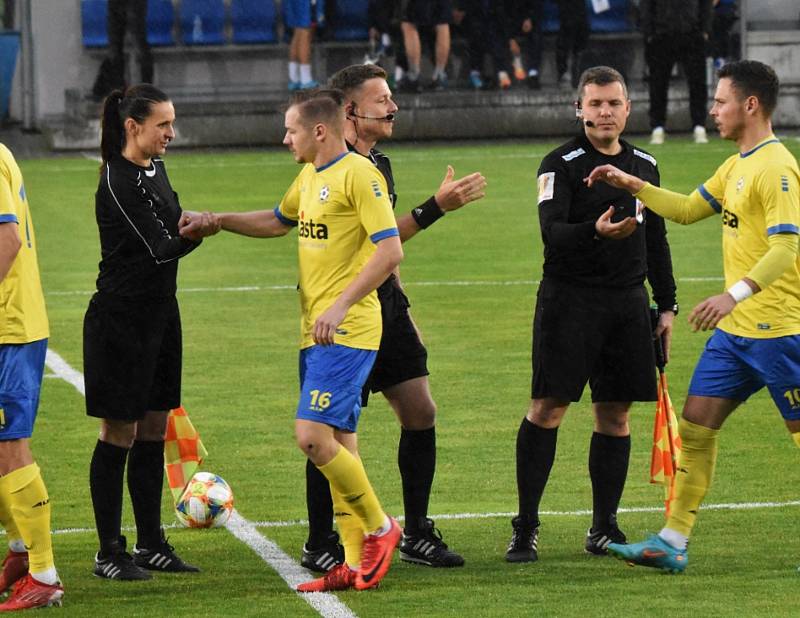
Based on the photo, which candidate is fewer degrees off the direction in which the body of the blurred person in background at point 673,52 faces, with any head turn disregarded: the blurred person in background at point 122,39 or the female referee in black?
the female referee in black

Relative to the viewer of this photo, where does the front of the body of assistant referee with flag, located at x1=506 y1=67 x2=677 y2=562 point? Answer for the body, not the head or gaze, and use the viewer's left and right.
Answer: facing the viewer

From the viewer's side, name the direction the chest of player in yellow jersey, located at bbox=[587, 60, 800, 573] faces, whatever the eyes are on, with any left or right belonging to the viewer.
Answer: facing to the left of the viewer

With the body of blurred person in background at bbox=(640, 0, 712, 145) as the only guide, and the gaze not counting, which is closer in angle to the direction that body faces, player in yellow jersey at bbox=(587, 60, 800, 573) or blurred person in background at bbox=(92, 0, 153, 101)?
the player in yellow jersey

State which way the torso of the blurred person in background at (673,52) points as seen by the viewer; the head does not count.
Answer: toward the camera

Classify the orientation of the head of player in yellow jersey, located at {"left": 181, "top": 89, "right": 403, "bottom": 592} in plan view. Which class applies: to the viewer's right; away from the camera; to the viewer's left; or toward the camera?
to the viewer's left

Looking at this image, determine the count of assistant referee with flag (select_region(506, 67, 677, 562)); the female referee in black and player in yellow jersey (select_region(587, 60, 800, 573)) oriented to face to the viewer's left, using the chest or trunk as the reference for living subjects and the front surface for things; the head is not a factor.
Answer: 1

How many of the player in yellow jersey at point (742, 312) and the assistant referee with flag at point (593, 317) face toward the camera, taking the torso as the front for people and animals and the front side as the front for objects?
1

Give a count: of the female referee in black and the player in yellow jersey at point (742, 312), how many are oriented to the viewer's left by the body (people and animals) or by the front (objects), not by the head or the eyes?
1

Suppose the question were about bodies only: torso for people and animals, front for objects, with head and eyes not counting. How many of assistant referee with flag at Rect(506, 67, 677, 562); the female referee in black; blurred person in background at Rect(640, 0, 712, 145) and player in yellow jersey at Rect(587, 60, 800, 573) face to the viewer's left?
1

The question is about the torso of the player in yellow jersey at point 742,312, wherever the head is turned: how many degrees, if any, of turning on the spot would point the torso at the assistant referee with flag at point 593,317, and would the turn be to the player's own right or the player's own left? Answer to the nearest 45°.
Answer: approximately 45° to the player's own right

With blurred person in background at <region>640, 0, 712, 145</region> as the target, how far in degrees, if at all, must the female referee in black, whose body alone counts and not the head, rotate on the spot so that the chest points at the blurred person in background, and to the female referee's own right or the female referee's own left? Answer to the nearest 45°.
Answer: approximately 90° to the female referee's own left

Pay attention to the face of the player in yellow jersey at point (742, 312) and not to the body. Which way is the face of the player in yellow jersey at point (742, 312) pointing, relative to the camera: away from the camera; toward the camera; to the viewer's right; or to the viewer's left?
to the viewer's left

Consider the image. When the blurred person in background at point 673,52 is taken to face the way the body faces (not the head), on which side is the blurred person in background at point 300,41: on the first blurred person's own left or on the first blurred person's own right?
on the first blurred person's own right
